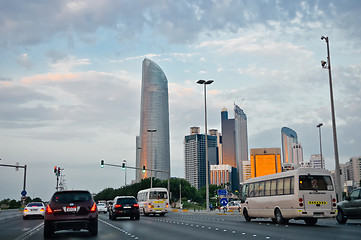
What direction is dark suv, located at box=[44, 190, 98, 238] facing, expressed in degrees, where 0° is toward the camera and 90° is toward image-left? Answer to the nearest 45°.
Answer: approximately 180°

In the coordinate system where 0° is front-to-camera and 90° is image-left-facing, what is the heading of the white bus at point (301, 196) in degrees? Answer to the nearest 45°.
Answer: approximately 135°

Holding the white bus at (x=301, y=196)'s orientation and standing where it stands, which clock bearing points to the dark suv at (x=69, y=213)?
The dark suv is roughly at 9 o'clock from the white bus.
